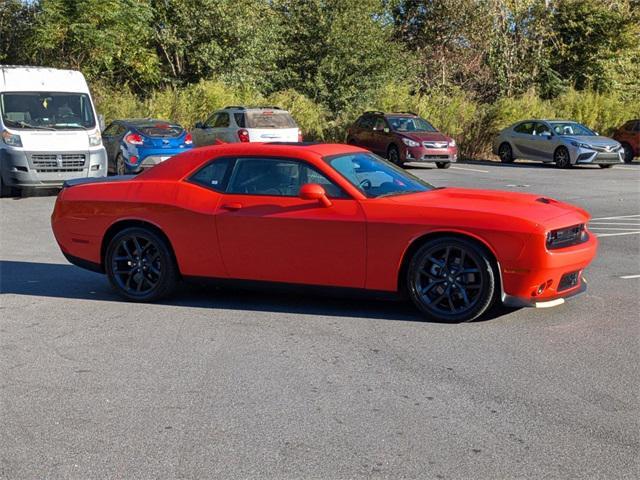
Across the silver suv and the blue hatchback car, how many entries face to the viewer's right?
0

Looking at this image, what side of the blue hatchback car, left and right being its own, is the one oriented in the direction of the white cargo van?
left

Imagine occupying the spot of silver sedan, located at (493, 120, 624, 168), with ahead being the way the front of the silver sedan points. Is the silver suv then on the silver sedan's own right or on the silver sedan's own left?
on the silver sedan's own right

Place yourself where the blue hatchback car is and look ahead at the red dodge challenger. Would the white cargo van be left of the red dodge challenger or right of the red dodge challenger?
right

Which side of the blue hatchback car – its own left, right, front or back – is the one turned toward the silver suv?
right

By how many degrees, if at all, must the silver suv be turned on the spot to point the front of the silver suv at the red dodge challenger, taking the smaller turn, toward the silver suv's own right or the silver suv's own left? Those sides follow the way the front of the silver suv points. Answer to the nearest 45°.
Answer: approximately 135° to the silver suv's own left

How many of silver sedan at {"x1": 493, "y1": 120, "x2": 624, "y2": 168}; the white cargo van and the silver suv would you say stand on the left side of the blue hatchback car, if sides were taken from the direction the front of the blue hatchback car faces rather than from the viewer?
1

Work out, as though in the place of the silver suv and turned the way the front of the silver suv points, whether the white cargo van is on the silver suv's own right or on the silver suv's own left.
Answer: on the silver suv's own left

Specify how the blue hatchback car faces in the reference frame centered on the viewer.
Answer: facing away from the viewer and to the left of the viewer

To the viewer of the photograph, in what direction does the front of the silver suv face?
facing away from the viewer and to the left of the viewer
